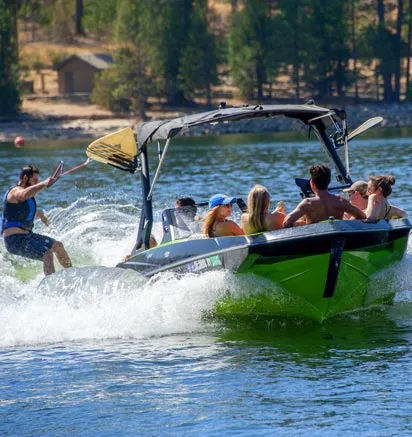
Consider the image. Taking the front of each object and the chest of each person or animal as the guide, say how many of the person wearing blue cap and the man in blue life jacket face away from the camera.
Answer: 0

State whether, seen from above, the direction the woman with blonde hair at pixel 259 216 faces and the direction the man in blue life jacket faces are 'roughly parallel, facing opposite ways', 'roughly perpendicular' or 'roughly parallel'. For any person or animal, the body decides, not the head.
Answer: roughly perpendicular

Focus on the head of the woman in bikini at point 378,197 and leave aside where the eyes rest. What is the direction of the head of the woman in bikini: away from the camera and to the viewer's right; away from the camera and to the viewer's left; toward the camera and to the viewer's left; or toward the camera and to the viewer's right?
toward the camera and to the viewer's left
